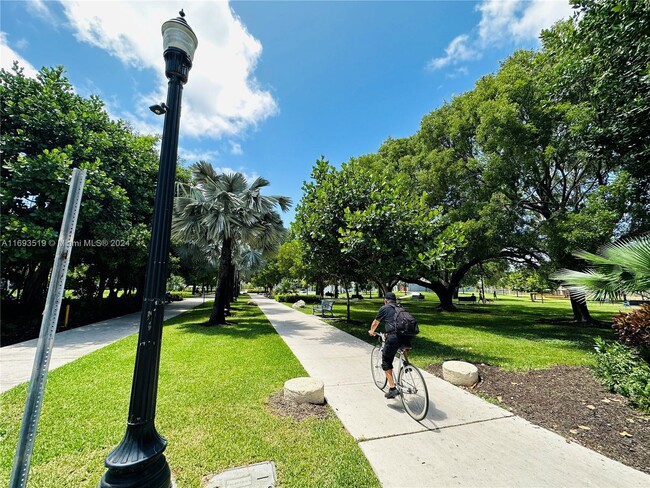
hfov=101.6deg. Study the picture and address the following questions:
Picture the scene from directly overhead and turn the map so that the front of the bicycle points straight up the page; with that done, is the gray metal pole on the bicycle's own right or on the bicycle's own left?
on the bicycle's own left

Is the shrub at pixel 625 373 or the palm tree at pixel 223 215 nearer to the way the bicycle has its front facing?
the palm tree

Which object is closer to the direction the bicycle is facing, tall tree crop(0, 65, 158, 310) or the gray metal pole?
the tall tree

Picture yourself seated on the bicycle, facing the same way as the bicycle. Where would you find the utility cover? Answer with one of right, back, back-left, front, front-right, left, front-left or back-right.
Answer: left

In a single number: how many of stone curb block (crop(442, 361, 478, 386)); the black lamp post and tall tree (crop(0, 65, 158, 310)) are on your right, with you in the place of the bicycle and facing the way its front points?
1

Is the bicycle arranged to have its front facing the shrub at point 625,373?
no

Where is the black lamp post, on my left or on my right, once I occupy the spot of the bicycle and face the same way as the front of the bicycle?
on my left

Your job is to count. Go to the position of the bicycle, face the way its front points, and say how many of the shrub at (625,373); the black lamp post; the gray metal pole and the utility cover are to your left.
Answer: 3

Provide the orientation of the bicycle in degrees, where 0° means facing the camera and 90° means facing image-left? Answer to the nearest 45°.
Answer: approximately 135°

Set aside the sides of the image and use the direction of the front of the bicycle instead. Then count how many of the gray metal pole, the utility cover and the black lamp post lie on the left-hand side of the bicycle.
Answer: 3

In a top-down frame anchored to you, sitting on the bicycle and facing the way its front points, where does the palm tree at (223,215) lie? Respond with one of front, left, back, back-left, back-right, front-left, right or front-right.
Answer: front

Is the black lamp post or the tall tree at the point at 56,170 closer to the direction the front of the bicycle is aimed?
the tall tree

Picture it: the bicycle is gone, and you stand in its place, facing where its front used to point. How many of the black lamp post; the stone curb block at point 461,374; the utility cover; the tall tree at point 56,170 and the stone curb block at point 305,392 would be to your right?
1

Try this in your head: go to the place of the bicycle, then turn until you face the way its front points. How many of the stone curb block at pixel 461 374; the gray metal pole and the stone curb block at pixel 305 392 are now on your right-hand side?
1

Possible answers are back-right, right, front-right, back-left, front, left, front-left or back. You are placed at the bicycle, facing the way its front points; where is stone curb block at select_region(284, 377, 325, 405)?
front-left

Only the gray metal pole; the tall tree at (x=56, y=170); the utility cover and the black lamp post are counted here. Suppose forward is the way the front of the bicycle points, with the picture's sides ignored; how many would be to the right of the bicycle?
0

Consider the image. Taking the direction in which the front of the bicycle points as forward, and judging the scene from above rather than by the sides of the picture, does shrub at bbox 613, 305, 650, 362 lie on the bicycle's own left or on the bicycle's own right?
on the bicycle's own right

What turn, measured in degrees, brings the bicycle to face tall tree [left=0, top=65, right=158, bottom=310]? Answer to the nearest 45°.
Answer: approximately 45° to its left
